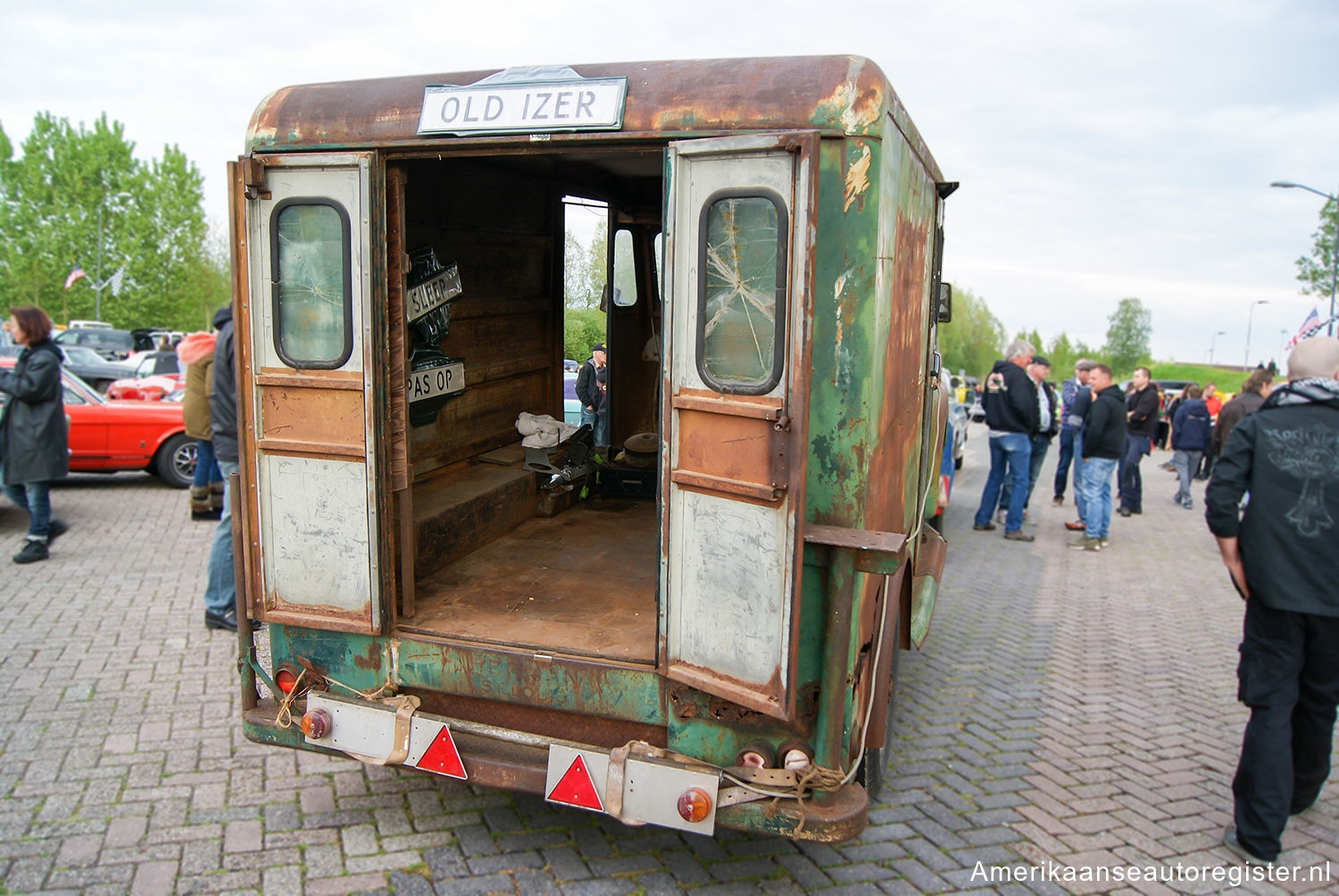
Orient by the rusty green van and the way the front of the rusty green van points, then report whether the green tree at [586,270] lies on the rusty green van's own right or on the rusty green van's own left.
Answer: on the rusty green van's own left

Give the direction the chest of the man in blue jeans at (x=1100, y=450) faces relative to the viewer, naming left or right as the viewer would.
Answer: facing to the left of the viewer

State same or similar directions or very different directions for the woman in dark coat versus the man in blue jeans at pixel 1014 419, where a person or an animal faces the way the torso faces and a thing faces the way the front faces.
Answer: very different directions

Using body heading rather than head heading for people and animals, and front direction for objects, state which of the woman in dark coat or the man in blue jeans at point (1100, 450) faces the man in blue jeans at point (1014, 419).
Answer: the man in blue jeans at point (1100, 450)

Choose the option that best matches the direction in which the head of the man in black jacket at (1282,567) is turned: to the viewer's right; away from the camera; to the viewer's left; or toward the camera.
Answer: away from the camera
